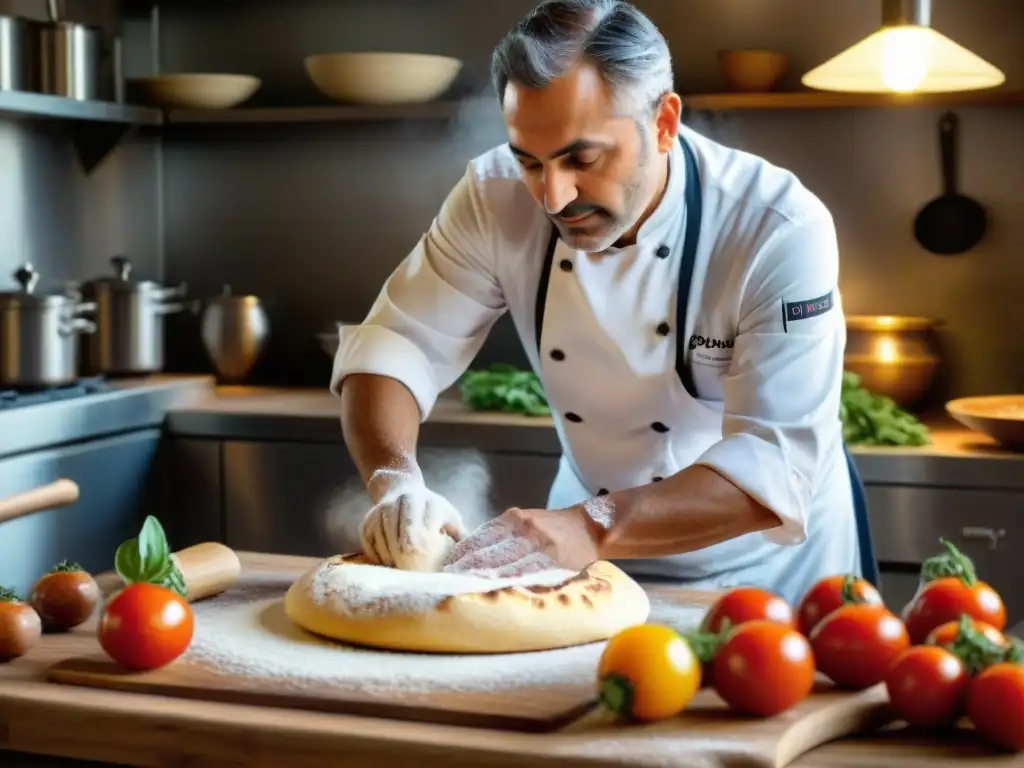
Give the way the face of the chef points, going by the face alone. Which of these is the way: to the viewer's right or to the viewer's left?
to the viewer's left

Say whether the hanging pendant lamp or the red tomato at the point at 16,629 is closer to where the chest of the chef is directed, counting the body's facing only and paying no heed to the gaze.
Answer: the red tomato

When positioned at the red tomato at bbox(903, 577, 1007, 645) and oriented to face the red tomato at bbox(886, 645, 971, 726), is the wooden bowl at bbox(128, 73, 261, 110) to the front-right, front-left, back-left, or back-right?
back-right

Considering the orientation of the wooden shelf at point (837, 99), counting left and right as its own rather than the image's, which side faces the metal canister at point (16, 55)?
right

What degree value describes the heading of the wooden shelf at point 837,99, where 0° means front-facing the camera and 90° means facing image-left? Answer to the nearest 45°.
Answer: approximately 0°

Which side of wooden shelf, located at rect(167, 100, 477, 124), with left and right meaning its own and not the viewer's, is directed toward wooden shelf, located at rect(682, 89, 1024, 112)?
left

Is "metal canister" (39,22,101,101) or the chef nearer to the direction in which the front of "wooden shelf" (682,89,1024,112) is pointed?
the chef

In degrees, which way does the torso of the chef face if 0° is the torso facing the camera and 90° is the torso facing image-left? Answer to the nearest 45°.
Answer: approximately 45°
